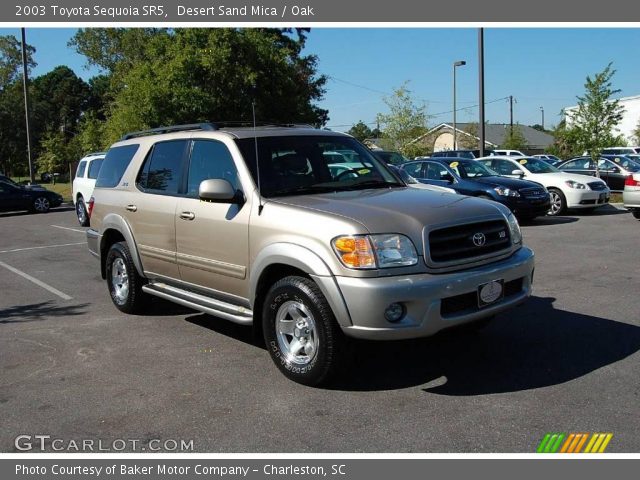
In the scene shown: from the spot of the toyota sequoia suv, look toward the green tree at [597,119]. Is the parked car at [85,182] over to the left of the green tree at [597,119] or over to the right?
left

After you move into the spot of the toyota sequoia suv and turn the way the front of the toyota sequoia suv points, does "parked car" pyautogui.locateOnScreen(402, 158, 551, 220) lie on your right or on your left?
on your left

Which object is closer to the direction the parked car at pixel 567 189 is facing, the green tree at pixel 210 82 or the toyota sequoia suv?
the toyota sequoia suv

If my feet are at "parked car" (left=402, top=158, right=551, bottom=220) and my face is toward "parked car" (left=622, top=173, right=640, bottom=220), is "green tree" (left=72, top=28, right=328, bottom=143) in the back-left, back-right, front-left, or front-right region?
back-left

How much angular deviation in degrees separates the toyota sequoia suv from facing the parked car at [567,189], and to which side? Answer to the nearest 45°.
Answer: approximately 90° to its left

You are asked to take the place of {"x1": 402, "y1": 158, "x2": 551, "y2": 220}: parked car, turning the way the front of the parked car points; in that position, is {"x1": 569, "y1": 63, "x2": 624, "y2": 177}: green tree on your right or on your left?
on your left

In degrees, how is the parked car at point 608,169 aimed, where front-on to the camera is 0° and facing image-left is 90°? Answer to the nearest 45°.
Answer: approximately 315°
